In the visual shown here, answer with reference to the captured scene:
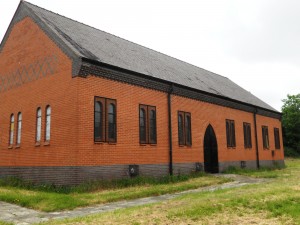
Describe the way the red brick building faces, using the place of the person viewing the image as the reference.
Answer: facing the viewer and to the right of the viewer
